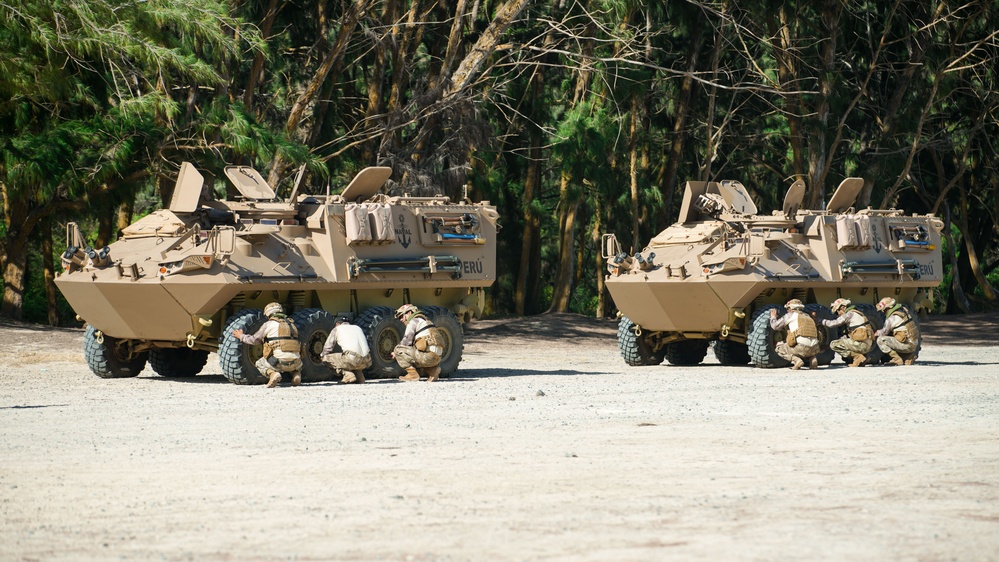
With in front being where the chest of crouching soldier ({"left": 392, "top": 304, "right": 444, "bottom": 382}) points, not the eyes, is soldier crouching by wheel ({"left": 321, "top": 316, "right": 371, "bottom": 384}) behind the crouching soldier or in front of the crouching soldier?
in front

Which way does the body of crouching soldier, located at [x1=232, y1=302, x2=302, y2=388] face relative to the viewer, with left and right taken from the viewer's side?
facing away from the viewer and to the left of the viewer

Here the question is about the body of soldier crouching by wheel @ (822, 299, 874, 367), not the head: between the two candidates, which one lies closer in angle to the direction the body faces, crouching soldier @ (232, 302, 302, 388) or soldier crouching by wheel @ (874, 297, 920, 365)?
the crouching soldier

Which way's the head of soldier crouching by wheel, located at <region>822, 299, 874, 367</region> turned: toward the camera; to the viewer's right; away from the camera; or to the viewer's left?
to the viewer's left

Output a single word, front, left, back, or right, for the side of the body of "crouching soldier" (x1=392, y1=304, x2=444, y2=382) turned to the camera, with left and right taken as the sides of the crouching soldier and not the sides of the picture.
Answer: left

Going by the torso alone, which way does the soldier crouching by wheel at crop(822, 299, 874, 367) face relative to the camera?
to the viewer's left

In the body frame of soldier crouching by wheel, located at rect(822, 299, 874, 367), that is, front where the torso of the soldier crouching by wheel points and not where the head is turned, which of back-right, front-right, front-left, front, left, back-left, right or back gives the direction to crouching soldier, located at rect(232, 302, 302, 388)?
front-left

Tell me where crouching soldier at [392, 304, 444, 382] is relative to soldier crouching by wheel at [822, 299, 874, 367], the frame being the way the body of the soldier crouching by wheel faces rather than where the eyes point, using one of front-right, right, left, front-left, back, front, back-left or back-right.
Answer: front-left

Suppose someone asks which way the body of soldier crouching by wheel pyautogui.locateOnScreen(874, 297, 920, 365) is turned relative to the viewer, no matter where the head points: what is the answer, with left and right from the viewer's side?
facing to the left of the viewer

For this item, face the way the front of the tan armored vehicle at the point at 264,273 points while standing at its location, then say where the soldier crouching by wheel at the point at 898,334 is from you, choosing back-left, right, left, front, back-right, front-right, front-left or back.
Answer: back-left

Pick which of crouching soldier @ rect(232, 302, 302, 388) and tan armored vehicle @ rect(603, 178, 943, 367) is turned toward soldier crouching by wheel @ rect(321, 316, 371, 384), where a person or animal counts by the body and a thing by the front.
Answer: the tan armored vehicle

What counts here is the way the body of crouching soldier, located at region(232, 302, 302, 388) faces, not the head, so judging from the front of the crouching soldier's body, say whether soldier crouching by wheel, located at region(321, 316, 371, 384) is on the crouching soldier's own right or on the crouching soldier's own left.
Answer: on the crouching soldier's own right
